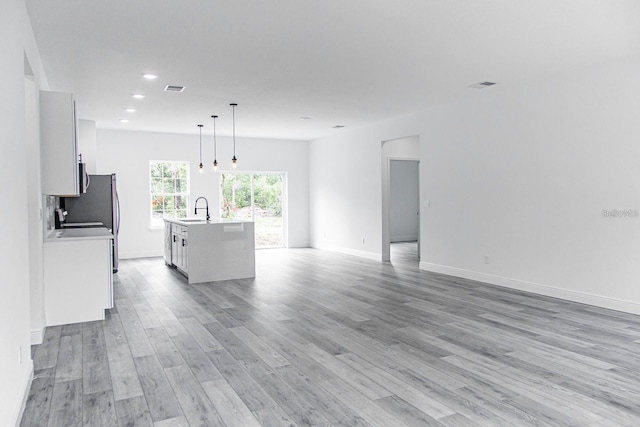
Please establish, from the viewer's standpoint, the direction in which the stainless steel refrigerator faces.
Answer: facing to the right of the viewer

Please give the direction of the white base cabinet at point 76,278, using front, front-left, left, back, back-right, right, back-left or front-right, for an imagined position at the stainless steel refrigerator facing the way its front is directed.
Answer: right

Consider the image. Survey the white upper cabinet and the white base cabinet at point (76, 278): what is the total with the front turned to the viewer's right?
2

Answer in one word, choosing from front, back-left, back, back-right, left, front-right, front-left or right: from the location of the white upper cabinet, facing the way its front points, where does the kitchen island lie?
front-left

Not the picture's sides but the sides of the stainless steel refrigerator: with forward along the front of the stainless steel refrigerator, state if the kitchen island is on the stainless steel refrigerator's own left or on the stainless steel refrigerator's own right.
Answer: on the stainless steel refrigerator's own right

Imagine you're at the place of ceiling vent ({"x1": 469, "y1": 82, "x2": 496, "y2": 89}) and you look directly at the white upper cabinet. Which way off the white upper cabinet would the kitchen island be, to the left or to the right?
right

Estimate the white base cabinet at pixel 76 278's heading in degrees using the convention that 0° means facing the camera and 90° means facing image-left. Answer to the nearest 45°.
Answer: approximately 270°

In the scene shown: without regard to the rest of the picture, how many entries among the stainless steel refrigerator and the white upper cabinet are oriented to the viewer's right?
2

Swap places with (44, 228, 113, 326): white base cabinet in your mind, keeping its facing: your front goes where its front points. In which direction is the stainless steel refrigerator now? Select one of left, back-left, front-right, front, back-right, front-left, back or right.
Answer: left

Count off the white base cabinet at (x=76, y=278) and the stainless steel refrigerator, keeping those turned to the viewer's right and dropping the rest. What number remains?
2

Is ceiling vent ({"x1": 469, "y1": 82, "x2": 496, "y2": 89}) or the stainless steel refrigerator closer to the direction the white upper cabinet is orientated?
the ceiling vent

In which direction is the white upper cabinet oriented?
to the viewer's right
